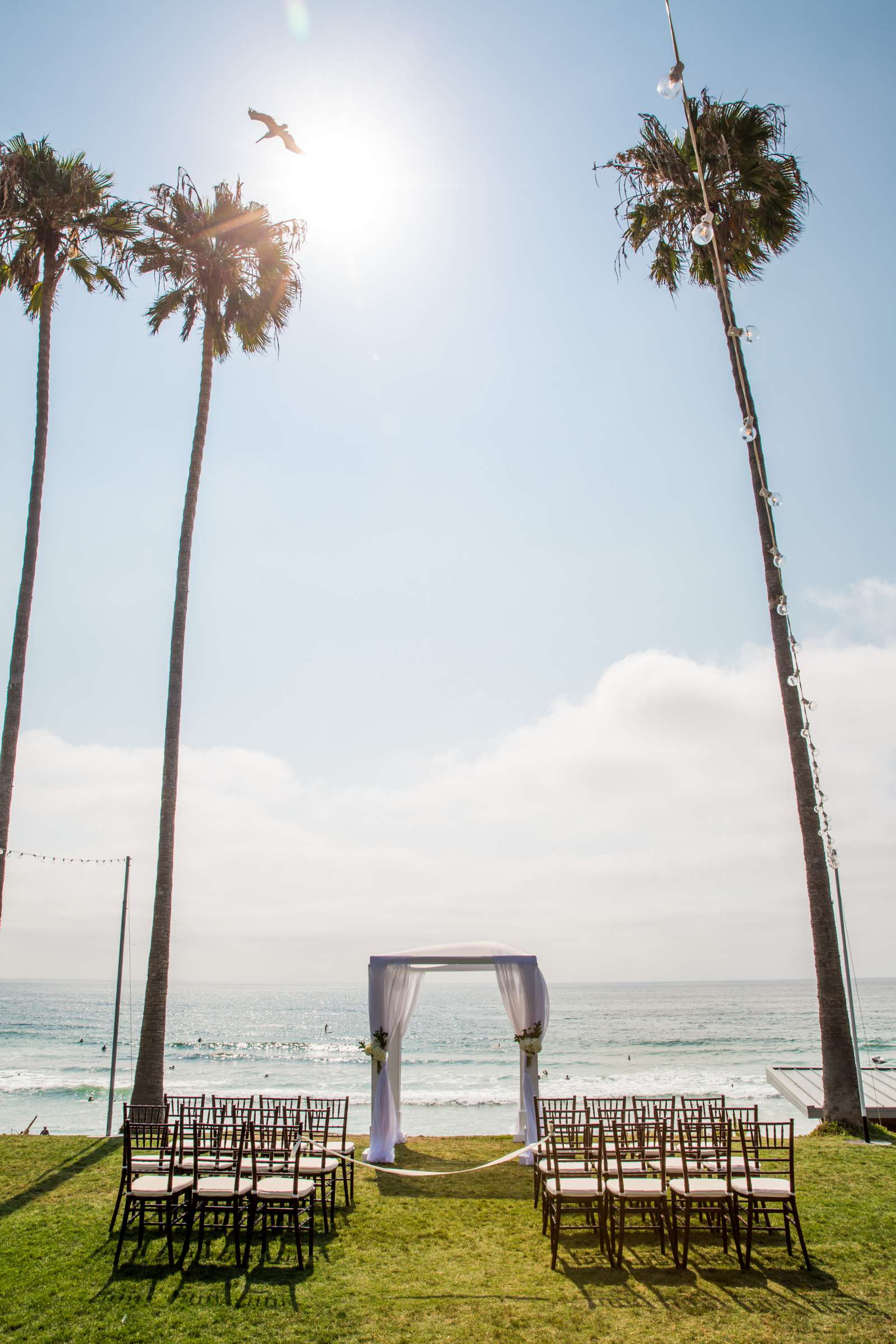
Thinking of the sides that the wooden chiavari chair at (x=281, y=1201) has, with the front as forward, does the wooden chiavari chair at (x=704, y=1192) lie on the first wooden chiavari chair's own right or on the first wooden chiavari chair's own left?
on the first wooden chiavari chair's own right

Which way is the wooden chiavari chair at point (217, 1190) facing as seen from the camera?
away from the camera

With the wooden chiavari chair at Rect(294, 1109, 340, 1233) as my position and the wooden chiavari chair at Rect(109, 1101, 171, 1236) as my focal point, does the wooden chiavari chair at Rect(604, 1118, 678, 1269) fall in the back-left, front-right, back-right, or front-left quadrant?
back-left

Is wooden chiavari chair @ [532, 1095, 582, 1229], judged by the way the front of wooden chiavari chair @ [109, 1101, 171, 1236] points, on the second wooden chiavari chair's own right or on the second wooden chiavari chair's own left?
on the second wooden chiavari chair's own right

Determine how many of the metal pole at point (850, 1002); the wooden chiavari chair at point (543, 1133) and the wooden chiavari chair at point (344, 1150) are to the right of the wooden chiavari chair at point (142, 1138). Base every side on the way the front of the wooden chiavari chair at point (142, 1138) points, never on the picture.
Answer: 3

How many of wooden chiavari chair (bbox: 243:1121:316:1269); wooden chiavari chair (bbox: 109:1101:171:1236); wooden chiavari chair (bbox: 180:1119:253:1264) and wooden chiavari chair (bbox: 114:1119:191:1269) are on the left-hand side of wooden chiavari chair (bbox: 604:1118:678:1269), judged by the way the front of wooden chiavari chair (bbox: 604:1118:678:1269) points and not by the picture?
4

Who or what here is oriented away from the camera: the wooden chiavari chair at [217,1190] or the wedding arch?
the wooden chiavari chair

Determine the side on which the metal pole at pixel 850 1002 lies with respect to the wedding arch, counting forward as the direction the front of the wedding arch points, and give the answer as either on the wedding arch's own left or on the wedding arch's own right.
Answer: on the wedding arch's own left

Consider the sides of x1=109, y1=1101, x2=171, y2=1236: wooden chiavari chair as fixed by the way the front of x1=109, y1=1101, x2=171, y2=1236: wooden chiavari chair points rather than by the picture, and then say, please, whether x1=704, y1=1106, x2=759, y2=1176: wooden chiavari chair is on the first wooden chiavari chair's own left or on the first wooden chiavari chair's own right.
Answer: on the first wooden chiavari chair's own right

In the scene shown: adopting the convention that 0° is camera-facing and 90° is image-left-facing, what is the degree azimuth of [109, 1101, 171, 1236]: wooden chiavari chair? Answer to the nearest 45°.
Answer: approximately 180°

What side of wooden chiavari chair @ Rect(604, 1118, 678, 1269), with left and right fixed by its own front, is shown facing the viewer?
back

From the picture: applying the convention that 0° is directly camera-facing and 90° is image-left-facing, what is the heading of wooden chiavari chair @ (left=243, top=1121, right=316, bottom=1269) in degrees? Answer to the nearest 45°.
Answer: approximately 180°

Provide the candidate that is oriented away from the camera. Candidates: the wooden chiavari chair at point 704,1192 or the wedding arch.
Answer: the wooden chiavari chair

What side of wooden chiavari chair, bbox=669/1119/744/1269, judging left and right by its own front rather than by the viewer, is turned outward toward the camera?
back

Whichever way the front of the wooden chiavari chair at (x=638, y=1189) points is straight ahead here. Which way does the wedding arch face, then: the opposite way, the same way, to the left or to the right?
the opposite way

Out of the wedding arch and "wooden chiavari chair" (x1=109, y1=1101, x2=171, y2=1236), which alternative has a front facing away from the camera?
the wooden chiavari chair

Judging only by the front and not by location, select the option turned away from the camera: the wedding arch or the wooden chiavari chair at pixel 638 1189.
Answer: the wooden chiavari chair
